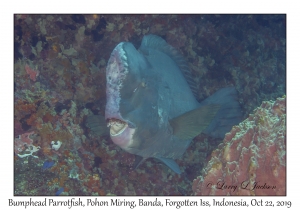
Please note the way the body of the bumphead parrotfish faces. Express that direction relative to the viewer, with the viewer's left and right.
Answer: facing the viewer and to the left of the viewer
